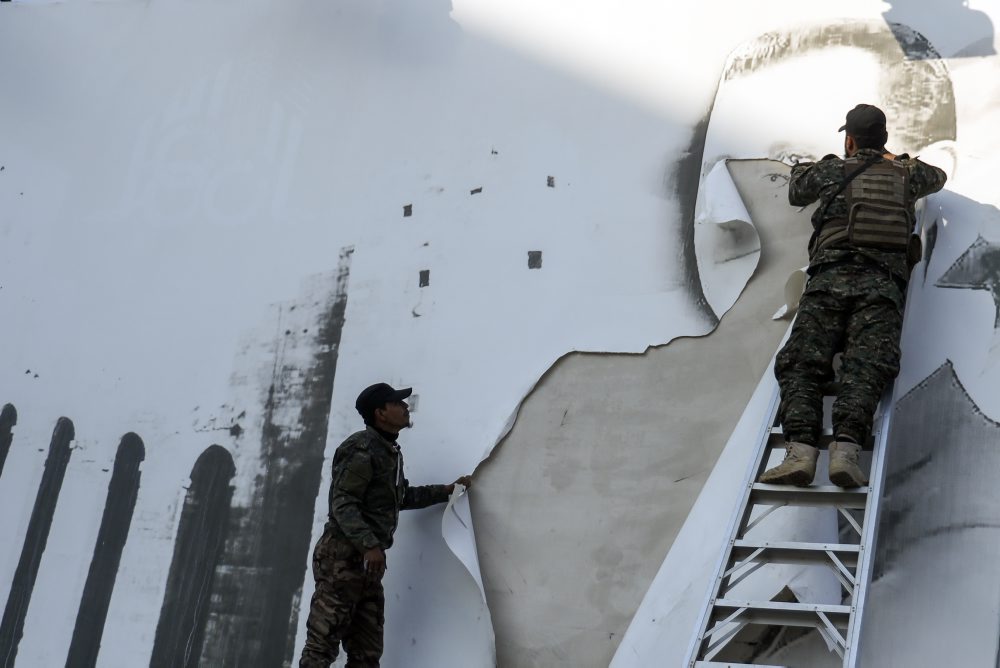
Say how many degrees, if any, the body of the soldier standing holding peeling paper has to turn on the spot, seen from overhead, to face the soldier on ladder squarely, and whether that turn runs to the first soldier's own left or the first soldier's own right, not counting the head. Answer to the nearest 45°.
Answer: approximately 45° to the first soldier's own right

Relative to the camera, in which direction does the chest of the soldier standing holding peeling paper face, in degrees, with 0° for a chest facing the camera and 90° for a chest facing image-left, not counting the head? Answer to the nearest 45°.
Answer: approximately 270°

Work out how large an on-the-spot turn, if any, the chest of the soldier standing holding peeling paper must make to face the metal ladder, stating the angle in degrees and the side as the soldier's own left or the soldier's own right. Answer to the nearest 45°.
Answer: approximately 45° to the soldier's own right

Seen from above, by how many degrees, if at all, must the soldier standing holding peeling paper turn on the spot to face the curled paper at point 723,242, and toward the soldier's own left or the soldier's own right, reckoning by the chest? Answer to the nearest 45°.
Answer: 0° — they already face it

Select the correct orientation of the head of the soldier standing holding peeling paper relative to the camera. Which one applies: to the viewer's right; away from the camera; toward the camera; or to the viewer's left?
to the viewer's right

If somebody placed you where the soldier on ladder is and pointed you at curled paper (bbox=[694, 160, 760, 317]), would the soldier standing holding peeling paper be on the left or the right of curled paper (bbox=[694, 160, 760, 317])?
left
